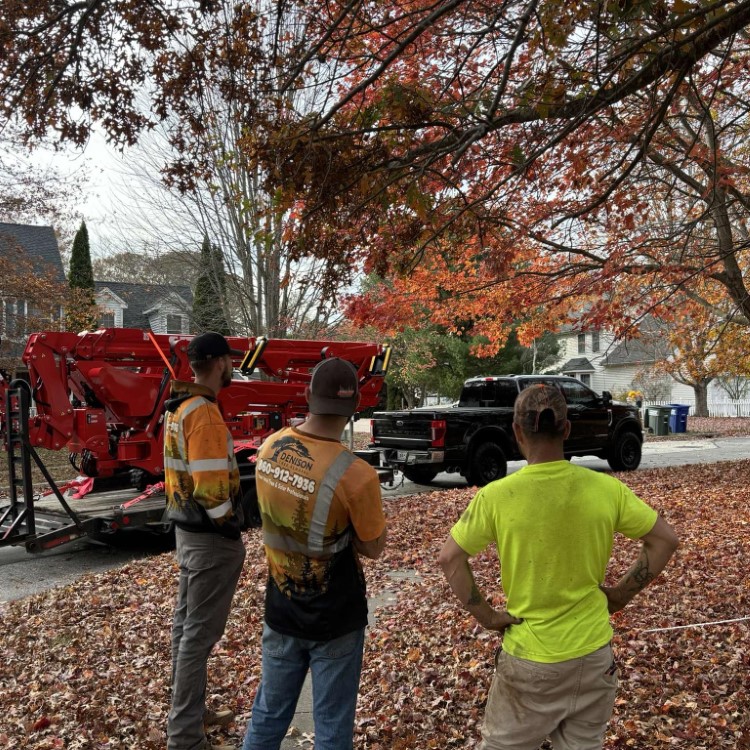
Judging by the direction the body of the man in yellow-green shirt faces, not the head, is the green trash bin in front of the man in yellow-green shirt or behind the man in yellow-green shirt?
in front

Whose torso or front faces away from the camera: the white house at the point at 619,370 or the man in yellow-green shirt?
the man in yellow-green shirt

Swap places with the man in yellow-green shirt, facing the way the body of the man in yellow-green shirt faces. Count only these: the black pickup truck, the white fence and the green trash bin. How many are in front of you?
3

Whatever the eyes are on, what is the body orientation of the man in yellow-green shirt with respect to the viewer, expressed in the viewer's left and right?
facing away from the viewer

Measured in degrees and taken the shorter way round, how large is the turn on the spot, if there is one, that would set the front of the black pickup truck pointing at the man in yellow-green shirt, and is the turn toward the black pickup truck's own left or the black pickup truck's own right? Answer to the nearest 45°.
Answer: approximately 135° to the black pickup truck's own right

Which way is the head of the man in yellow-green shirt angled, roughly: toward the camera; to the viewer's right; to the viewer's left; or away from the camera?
away from the camera

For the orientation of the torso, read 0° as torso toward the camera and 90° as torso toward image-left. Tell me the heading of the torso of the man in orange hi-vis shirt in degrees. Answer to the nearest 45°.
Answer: approximately 225°

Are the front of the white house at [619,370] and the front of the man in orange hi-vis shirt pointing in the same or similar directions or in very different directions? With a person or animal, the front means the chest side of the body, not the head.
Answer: very different directions

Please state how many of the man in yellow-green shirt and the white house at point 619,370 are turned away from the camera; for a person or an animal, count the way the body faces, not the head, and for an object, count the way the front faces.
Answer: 1

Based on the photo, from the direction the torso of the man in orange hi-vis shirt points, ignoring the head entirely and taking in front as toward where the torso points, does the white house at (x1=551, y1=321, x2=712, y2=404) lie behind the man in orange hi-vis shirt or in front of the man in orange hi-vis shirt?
in front

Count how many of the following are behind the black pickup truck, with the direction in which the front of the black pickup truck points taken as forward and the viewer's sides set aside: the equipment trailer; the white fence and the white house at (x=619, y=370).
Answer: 1
